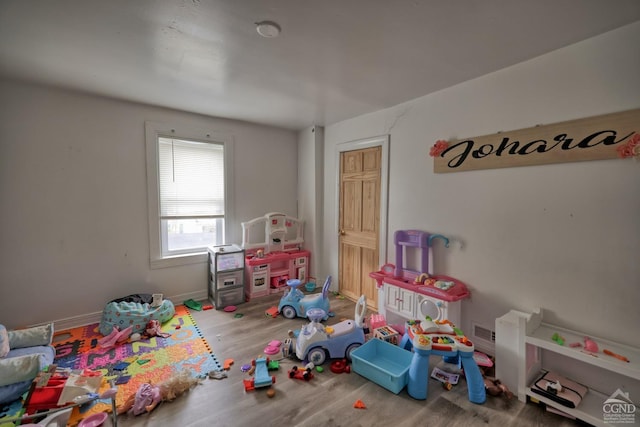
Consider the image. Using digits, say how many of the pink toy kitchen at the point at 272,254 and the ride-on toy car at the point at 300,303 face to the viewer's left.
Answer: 1

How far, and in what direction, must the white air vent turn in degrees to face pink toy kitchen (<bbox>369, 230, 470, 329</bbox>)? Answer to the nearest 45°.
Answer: approximately 45° to its right

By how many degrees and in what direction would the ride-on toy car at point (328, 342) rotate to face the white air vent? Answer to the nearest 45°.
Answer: approximately 135° to its left

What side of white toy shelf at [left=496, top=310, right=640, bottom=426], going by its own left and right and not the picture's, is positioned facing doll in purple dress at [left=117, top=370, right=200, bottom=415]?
front

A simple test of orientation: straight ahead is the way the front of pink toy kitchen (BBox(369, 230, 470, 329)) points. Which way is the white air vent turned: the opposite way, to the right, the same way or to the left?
the same way

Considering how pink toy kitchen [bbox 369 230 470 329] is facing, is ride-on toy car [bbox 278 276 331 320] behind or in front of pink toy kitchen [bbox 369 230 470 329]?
in front

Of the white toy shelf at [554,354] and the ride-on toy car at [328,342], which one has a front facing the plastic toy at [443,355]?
the white toy shelf

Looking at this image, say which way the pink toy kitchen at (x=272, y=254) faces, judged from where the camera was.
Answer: facing the viewer and to the right of the viewer

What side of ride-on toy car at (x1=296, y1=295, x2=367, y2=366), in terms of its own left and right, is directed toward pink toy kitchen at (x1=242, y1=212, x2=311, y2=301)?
right

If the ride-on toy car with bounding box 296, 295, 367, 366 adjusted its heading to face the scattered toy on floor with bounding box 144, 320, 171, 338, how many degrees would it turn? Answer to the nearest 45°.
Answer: approximately 45° to its right

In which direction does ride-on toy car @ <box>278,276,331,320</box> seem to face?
to the viewer's left

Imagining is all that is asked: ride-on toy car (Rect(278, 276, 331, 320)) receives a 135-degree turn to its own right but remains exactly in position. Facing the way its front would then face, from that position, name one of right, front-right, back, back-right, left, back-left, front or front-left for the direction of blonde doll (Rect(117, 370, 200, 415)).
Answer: back

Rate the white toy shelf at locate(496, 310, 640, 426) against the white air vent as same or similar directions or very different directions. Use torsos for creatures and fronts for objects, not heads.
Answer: same or similar directions

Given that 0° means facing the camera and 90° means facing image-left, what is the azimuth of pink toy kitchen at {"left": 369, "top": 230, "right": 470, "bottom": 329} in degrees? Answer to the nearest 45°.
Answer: approximately 45°

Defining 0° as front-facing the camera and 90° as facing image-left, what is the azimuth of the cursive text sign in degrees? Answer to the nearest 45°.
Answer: approximately 45°
